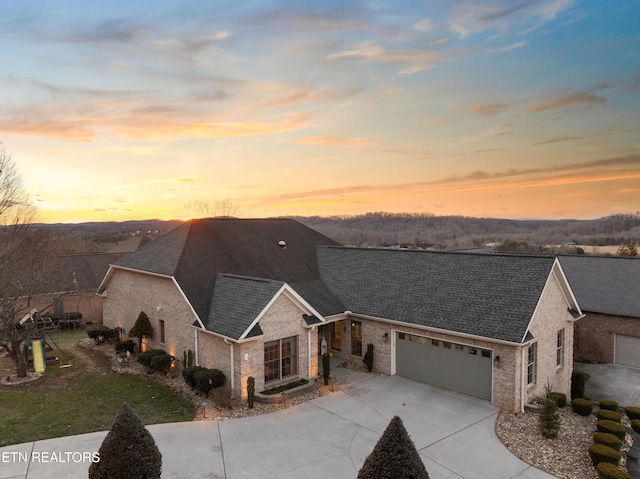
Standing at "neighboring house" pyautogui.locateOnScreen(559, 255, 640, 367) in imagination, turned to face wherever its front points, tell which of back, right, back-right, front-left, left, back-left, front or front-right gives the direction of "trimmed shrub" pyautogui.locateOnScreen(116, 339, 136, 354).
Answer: front-right

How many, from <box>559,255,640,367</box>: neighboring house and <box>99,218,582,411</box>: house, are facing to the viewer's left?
0

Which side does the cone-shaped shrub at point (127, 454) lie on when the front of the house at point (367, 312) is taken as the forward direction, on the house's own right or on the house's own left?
on the house's own right

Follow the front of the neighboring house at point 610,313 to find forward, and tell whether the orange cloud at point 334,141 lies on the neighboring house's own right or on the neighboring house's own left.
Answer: on the neighboring house's own right

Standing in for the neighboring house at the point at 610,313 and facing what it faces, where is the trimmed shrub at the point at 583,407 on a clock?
The trimmed shrub is roughly at 12 o'clock from the neighboring house.

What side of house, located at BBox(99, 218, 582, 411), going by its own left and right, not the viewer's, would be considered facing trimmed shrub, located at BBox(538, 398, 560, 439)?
front

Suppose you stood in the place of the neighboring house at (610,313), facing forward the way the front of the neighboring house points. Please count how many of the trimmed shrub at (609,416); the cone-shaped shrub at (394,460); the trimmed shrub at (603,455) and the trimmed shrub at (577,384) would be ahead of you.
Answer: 4

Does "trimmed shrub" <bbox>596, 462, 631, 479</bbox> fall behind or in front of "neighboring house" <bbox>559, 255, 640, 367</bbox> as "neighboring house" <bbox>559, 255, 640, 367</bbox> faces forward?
in front

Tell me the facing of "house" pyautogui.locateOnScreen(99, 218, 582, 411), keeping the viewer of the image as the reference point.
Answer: facing the viewer and to the right of the viewer
